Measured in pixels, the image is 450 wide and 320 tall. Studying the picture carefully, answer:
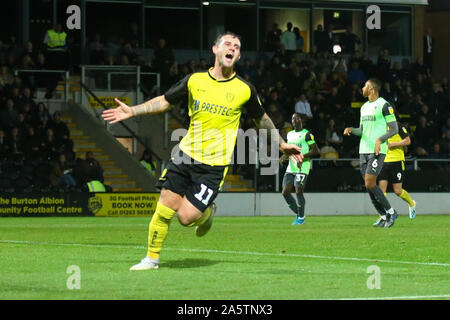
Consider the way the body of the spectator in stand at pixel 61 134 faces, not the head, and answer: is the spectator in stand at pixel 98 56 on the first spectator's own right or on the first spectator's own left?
on the first spectator's own left

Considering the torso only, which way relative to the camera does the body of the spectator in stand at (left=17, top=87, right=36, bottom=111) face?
toward the camera

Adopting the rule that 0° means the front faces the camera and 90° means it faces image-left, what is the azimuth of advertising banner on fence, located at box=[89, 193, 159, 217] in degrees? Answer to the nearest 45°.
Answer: approximately 0°

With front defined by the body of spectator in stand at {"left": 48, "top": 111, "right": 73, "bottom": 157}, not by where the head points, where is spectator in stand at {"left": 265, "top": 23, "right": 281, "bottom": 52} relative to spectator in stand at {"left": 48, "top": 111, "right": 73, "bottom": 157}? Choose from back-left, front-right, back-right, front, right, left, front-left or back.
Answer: left

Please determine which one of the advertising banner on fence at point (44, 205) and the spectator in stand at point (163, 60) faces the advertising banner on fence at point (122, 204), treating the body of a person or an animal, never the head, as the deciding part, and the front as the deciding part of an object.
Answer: the spectator in stand

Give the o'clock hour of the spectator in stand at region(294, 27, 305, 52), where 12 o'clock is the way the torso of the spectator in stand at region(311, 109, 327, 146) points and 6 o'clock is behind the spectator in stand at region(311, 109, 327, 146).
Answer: the spectator in stand at region(294, 27, 305, 52) is roughly at 6 o'clock from the spectator in stand at region(311, 109, 327, 146).

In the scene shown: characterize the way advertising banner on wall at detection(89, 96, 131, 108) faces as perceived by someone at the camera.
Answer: facing the viewer

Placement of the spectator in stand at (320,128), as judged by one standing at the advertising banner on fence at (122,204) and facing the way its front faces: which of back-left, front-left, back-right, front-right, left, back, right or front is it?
back-left

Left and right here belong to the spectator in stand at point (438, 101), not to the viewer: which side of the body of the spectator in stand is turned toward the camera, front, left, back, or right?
front

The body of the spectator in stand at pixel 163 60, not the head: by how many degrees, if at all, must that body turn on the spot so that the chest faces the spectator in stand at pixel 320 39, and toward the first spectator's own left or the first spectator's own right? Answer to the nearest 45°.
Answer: approximately 135° to the first spectator's own left

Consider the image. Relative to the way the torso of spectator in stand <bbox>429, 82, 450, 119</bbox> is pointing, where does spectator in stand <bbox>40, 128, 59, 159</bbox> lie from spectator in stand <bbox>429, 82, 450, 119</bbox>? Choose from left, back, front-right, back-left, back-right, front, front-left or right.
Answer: front-right

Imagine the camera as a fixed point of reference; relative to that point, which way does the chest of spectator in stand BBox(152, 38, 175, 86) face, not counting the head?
toward the camera
